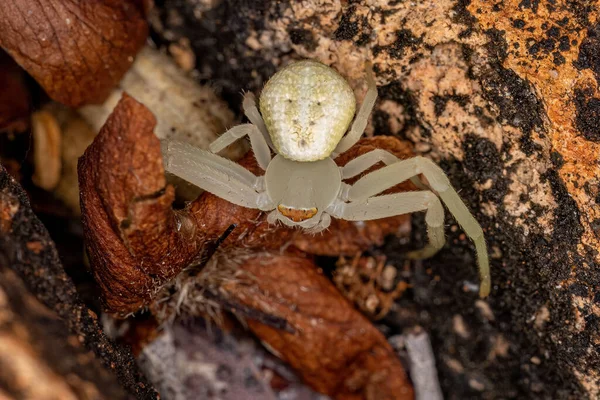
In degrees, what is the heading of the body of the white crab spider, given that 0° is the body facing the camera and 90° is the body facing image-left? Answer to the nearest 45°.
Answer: approximately 0°

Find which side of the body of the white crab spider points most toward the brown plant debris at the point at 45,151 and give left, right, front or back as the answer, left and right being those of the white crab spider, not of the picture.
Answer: right

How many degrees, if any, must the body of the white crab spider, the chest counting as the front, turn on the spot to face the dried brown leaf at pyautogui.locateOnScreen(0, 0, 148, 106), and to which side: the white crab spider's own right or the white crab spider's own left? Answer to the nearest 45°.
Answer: approximately 135° to the white crab spider's own right

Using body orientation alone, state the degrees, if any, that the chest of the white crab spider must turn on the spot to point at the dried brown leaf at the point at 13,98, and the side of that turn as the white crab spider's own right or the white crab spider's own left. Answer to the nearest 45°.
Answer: approximately 135° to the white crab spider's own right
